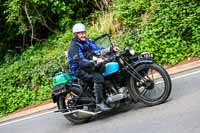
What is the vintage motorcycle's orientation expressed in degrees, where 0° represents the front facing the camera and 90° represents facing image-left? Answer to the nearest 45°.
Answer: approximately 270°
